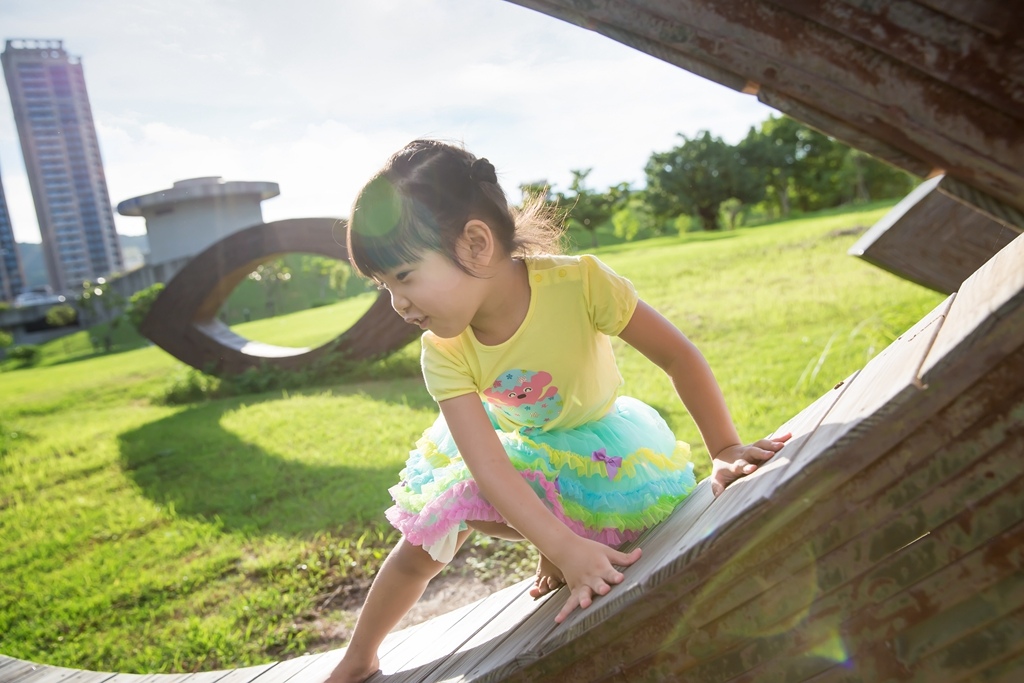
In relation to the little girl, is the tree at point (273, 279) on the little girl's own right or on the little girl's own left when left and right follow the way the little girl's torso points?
on the little girl's own right

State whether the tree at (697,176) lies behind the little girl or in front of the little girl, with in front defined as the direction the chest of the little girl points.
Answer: behind

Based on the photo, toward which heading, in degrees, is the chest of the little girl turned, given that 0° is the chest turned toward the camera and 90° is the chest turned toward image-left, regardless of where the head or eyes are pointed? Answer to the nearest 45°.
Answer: approximately 45°

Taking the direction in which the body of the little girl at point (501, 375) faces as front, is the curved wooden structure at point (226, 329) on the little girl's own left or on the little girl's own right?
on the little girl's own right

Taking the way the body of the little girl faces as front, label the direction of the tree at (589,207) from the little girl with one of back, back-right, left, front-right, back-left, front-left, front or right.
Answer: back-right

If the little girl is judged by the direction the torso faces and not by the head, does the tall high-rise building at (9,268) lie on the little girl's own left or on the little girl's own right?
on the little girl's own right

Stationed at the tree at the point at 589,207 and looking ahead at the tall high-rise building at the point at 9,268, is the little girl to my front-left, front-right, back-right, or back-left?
back-left
